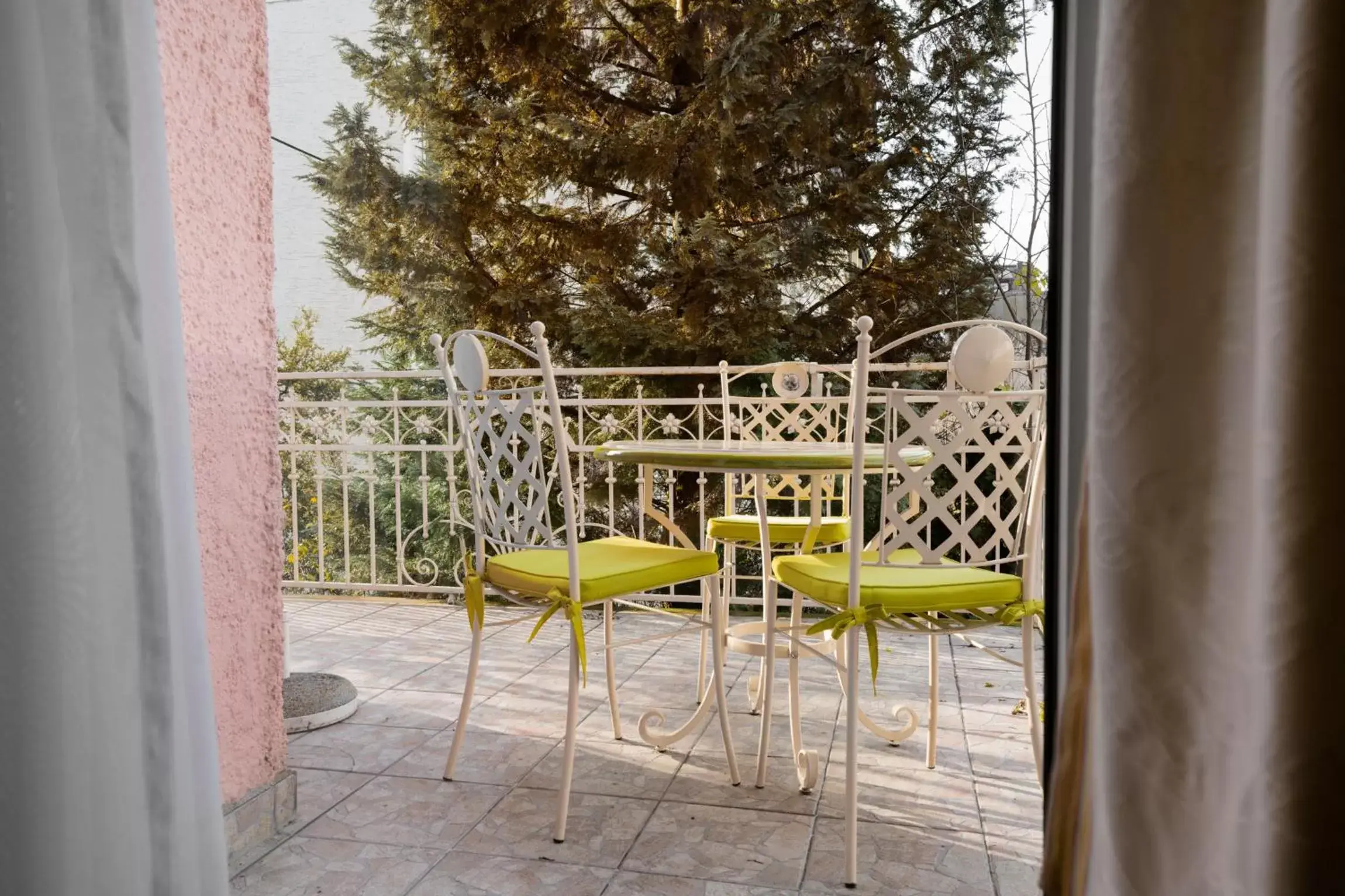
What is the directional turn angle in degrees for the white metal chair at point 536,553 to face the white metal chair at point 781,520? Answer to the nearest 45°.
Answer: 0° — it already faces it

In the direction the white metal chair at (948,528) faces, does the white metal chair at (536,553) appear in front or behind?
in front

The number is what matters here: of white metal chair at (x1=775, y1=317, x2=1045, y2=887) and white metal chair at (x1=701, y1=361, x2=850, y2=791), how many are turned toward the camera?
1

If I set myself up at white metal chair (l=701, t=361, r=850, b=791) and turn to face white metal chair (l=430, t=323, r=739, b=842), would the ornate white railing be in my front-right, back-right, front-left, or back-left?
back-right

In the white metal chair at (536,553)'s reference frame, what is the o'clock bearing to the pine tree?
The pine tree is roughly at 11 o'clock from the white metal chair.

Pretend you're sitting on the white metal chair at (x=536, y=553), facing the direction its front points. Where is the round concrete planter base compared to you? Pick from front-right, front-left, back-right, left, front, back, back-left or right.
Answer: left

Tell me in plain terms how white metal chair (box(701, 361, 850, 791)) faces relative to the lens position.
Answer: facing the viewer

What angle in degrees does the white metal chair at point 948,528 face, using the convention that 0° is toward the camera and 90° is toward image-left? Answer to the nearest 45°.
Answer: approximately 135°

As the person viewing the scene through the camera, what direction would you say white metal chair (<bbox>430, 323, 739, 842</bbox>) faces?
facing away from the viewer and to the right of the viewer

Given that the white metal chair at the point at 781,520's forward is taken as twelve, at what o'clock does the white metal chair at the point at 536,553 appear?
the white metal chair at the point at 536,553 is roughly at 1 o'clock from the white metal chair at the point at 781,520.

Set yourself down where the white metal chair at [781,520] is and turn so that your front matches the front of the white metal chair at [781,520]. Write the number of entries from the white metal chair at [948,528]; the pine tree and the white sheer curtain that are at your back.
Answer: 1

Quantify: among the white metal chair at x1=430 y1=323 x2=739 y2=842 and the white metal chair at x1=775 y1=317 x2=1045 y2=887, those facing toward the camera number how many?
0

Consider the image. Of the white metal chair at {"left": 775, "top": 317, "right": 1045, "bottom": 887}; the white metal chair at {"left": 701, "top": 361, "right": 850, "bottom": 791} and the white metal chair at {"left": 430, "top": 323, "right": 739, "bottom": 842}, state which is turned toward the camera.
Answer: the white metal chair at {"left": 701, "top": 361, "right": 850, "bottom": 791}
